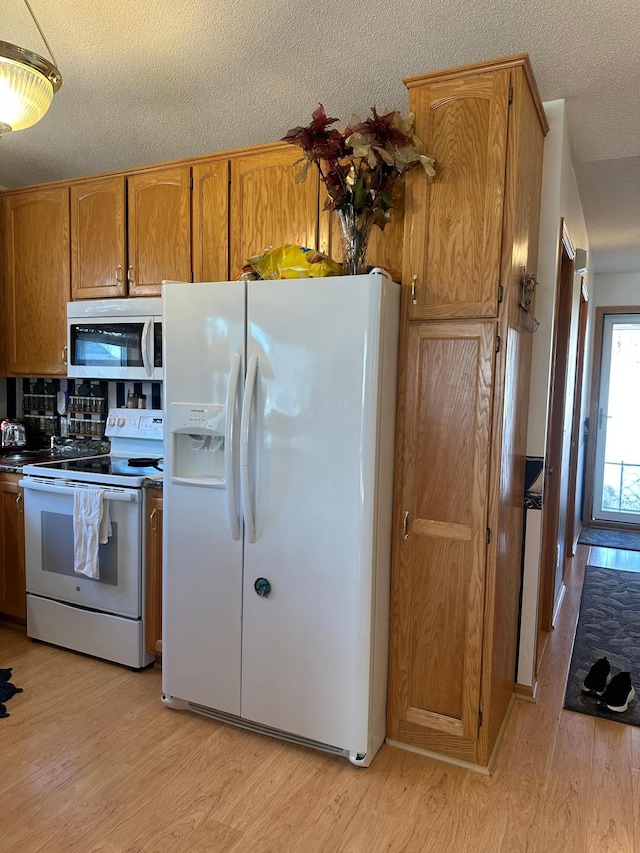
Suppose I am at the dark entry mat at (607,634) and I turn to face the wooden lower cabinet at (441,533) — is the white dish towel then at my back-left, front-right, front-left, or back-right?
front-right

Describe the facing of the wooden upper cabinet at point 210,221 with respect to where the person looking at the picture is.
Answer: facing the viewer

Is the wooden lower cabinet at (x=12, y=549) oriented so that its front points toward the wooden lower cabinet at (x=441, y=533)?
no

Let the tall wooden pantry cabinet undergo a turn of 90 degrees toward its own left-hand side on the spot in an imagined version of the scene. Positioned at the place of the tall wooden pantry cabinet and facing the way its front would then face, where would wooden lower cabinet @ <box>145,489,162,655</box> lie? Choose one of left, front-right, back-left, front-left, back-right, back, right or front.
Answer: back-right

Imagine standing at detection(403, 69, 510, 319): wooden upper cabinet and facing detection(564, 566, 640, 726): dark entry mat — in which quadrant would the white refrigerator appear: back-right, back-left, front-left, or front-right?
back-left

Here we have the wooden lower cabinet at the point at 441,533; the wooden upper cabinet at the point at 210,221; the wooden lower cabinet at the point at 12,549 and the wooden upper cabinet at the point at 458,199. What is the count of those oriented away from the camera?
0

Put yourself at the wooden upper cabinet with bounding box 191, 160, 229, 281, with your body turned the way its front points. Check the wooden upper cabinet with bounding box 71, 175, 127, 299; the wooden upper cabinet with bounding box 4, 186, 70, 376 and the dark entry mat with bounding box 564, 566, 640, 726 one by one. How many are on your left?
1

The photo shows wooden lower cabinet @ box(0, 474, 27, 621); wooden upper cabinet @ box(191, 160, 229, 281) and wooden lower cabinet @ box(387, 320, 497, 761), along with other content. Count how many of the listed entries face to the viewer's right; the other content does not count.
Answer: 0

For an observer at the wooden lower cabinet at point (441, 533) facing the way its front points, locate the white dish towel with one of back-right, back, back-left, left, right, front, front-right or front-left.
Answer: front-right

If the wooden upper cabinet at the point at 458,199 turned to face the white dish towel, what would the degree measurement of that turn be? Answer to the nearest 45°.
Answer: approximately 45° to its right

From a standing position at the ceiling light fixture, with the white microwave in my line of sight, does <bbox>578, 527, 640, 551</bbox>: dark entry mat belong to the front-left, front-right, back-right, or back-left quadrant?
front-right

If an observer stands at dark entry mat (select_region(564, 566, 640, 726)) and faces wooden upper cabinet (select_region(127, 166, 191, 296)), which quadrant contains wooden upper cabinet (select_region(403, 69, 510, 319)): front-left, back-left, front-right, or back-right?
front-left

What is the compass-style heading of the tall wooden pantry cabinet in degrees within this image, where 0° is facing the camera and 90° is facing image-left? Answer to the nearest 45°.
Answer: approximately 45°

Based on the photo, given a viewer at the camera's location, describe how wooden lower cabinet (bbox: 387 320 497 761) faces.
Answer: facing the viewer and to the left of the viewer
